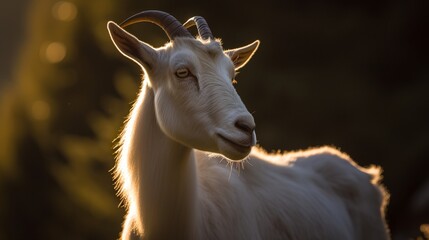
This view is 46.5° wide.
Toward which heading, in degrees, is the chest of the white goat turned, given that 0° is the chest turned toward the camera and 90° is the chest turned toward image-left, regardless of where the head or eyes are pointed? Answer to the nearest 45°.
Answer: approximately 45°
